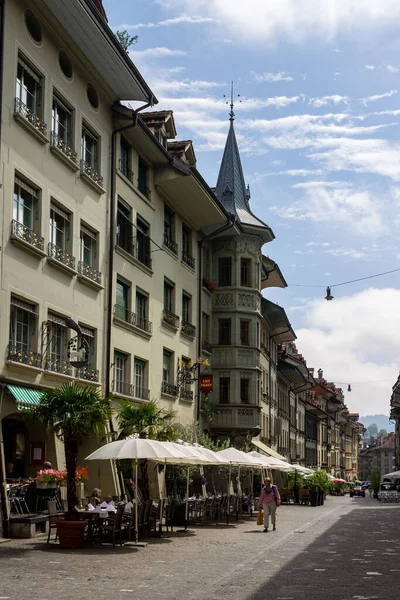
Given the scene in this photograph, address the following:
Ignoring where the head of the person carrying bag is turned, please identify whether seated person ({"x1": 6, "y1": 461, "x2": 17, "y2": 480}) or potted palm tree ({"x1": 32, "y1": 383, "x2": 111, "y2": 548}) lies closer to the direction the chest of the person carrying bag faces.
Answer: the potted palm tree

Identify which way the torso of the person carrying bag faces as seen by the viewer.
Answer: toward the camera

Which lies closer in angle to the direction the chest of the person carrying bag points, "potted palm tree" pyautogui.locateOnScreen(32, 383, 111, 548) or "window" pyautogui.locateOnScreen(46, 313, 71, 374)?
the potted palm tree

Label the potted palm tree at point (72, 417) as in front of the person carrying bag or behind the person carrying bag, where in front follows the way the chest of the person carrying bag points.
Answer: in front

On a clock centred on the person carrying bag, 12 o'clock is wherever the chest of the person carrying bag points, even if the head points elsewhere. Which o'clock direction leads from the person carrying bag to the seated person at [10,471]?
The seated person is roughly at 2 o'clock from the person carrying bag.

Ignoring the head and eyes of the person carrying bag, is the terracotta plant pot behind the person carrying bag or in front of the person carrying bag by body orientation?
in front

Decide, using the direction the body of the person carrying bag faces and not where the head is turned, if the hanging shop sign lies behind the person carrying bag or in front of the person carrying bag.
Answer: behind

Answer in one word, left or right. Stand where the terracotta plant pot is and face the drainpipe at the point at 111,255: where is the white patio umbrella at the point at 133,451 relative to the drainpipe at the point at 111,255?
right

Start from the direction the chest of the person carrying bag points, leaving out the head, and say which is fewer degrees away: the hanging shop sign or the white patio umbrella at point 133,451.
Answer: the white patio umbrella

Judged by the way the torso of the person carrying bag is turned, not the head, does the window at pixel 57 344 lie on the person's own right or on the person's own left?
on the person's own right
